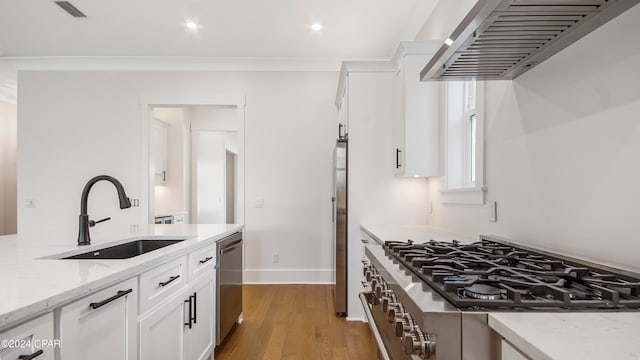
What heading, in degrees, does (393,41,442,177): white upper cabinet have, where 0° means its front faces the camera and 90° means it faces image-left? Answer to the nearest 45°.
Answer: approximately 90°

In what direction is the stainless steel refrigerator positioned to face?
to the viewer's left

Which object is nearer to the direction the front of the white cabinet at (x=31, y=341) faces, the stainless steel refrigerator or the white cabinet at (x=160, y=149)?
the stainless steel refrigerator

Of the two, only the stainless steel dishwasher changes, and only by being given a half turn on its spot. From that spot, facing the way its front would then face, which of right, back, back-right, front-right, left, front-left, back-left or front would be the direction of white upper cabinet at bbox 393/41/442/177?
back

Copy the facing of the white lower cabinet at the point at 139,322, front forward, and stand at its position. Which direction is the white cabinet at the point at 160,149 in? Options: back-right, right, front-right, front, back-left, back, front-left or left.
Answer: back-left

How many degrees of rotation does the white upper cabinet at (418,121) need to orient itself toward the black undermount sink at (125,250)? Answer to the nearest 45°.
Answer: approximately 45° to its left

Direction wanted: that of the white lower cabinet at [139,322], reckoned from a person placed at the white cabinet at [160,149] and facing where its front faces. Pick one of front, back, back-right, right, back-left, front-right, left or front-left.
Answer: front-right

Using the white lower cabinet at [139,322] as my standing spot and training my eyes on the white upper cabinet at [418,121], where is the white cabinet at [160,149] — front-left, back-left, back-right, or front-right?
front-left

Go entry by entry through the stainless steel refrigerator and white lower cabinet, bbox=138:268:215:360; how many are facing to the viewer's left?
1

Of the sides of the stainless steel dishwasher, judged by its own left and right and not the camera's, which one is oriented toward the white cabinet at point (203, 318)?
right

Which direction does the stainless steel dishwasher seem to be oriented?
to the viewer's right

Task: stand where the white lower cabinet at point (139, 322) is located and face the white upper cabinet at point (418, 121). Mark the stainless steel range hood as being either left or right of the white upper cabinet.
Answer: right

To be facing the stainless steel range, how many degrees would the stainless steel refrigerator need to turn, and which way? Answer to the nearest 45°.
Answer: approximately 90° to its left

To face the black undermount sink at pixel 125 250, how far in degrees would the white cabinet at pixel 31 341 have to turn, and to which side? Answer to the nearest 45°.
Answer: approximately 135° to its left
